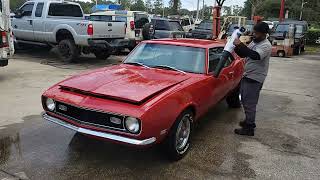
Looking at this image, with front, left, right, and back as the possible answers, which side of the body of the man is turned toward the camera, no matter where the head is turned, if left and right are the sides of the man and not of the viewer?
left

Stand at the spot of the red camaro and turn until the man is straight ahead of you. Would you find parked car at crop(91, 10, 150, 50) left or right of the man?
left

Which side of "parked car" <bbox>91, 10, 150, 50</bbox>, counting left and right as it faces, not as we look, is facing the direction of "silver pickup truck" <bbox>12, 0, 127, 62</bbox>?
left

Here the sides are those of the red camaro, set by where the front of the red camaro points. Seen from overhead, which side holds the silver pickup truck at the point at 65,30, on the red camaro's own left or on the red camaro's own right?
on the red camaro's own right

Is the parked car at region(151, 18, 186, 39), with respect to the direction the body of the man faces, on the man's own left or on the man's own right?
on the man's own right

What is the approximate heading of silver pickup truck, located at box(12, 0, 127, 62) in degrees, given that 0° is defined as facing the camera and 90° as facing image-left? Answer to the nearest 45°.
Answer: approximately 135°

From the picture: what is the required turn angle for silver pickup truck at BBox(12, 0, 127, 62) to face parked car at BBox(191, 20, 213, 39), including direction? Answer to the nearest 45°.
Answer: approximately 90° to its right

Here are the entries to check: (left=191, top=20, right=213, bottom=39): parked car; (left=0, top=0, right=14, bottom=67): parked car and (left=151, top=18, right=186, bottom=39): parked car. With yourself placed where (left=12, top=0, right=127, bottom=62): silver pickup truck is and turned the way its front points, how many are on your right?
2

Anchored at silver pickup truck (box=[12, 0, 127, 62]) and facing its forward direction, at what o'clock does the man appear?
The man is roughly at 7 o'clock from the silver pickup truck.

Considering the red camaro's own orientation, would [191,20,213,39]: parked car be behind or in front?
behind

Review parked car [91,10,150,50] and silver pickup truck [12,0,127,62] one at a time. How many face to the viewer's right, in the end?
0
